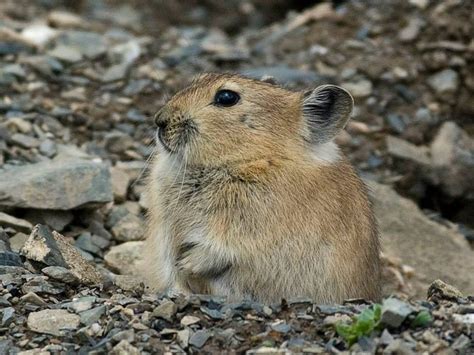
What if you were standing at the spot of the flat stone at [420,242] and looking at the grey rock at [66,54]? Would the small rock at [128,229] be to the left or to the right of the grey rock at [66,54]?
left

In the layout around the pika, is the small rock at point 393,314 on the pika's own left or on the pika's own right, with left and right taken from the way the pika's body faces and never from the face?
on the pika's own left

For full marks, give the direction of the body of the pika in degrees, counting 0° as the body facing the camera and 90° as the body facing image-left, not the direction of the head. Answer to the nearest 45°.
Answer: approximately 90°

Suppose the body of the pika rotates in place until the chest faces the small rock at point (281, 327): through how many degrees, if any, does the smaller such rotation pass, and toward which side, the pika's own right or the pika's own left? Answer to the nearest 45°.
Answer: approximately 90° to the pika's own left

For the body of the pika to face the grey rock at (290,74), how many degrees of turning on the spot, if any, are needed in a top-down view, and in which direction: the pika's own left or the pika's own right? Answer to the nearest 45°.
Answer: approximately 90° to the pika's own right

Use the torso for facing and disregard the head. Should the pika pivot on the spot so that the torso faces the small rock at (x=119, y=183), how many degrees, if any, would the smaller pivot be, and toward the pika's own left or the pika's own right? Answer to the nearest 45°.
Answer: approximately 45° to the pika's own right

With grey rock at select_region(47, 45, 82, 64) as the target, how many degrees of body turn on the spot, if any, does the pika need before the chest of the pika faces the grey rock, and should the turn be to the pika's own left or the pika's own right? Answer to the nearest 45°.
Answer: approximately 45° to the pika's own right

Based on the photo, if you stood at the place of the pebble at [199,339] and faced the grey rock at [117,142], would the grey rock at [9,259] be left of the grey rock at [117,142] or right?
left
